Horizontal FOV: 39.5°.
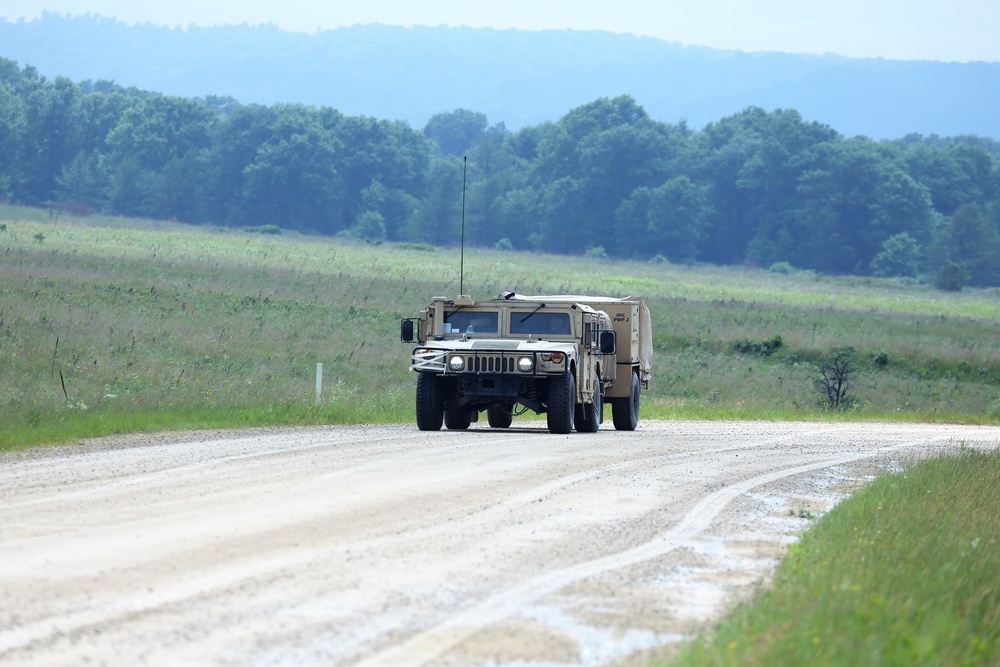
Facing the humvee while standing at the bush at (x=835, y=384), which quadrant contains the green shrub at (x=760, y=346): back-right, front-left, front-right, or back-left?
back-right

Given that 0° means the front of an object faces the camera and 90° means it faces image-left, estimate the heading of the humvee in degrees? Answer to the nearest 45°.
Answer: approximately 0°

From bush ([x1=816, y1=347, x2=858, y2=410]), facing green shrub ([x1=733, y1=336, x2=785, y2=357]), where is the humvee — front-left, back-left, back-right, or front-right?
back-left

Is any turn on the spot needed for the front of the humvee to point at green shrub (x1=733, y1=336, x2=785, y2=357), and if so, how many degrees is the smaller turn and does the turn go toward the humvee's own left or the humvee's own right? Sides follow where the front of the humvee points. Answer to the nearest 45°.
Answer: approximately 180°

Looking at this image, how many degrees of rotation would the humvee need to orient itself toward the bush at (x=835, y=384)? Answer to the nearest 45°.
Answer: approximately 135° to its left
